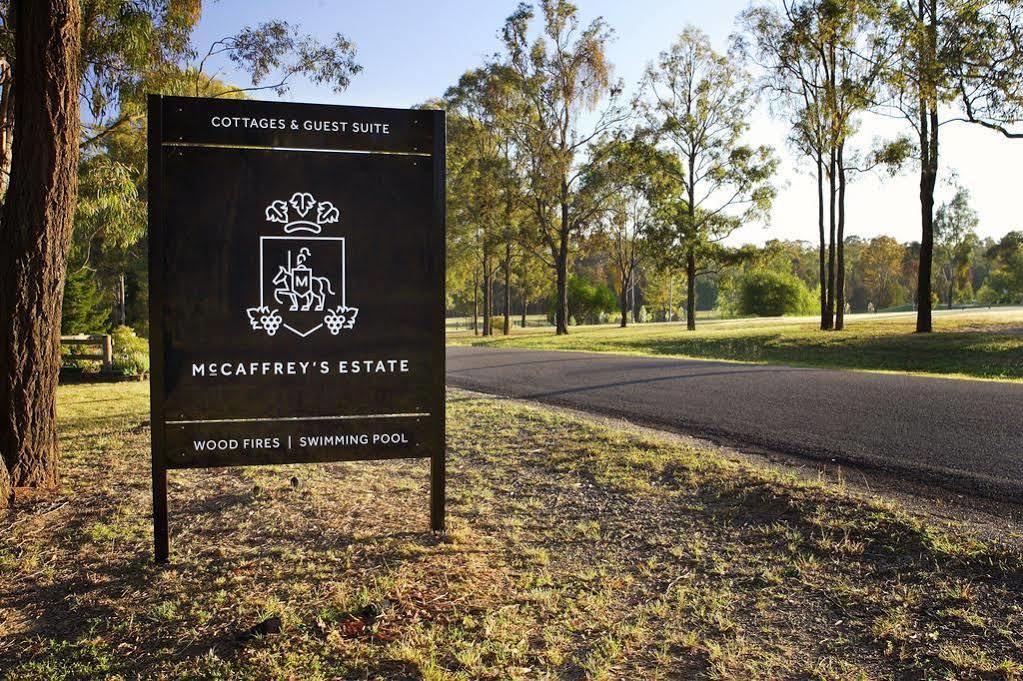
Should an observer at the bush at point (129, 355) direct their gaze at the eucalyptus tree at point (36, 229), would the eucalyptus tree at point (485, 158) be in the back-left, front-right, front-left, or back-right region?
back-left

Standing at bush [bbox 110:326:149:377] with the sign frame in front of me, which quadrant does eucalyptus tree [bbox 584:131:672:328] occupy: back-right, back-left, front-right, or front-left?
back-left

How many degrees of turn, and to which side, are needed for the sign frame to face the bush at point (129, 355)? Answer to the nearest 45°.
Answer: approximately 180°

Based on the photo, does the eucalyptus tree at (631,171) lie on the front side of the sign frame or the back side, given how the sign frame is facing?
on the back side

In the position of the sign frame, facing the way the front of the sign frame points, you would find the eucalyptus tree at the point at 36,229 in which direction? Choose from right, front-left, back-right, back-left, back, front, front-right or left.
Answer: back-right

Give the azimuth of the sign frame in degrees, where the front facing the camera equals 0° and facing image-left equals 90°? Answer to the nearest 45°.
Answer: approximately 0°

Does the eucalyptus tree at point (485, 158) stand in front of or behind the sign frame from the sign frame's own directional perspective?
behind
